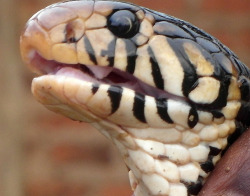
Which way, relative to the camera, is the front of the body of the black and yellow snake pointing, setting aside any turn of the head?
to the viewer's left
